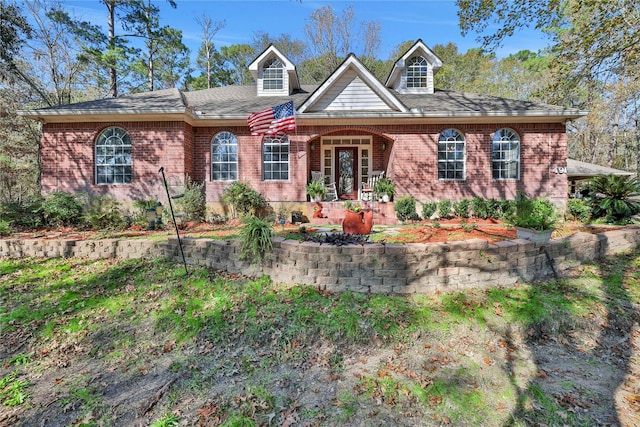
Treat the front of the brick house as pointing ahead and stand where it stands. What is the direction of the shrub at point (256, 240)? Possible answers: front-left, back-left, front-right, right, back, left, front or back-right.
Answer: front

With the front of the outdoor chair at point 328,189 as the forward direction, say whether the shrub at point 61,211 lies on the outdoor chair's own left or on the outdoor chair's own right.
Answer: on the outdoor chair's own right

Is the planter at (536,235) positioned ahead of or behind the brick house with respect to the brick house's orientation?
ahead

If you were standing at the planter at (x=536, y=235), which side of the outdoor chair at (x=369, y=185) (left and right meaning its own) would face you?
left

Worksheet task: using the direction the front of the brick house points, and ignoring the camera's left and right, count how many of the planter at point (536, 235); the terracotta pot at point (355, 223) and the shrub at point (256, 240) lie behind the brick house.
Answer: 0

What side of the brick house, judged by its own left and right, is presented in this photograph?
front

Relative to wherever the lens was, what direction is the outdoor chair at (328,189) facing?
facing the viewer and to the right of the viewer

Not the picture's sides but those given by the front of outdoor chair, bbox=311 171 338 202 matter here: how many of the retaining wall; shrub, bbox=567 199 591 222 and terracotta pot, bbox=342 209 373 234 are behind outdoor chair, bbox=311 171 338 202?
0

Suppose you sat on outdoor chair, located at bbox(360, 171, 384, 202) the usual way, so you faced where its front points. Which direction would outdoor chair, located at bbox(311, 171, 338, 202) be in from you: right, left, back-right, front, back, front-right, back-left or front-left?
front-right

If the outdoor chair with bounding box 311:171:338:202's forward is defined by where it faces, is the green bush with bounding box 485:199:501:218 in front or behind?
in front

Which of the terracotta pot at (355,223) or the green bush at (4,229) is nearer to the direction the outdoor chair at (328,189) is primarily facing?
the terracotta pot

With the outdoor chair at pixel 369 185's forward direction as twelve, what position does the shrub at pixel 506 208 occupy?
The shrub is roughly at 8 o'clock from the outdoor chair.

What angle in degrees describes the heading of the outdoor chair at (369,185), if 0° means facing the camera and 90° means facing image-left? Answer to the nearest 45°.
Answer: approximately 45°
